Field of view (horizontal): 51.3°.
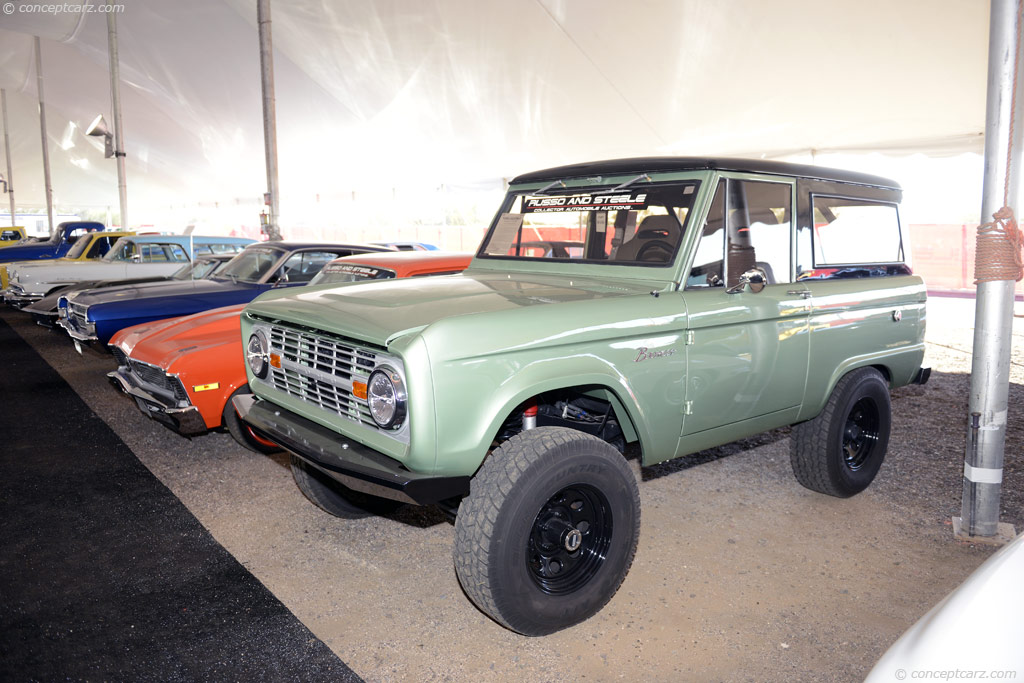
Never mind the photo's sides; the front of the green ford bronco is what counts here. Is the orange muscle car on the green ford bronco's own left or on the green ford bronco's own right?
on the green ford bronco's own right

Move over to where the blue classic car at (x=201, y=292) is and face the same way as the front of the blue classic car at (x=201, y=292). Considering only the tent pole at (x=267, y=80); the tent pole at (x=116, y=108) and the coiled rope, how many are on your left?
1

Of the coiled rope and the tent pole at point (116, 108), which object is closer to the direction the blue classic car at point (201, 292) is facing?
the coiled rope

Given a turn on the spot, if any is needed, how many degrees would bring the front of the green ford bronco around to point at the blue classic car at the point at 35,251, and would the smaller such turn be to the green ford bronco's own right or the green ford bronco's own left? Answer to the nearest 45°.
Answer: approximately 90° to the green ford bronco's own right

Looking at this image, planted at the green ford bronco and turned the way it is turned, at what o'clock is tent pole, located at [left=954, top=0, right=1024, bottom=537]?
The tent pole is roughly at 7 o'clock from the green ford bronco.

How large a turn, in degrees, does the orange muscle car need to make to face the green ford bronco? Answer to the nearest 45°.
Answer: approximately 90° to its left

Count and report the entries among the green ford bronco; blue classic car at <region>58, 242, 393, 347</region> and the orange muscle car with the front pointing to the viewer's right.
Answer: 0

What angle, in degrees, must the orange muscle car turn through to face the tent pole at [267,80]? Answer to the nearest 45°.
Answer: approximately 135° to its right

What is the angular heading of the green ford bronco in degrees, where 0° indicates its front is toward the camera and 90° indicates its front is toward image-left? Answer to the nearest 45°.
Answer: approximately 45°

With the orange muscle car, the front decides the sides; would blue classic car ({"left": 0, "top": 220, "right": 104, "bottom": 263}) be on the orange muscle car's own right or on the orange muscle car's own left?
on the orange muscle car's own right

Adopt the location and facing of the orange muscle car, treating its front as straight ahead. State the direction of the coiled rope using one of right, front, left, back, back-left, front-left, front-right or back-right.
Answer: left

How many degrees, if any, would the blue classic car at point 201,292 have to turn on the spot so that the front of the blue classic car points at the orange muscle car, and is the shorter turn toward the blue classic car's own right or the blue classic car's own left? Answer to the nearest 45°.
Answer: approximately 45° to the blue classic car's own left

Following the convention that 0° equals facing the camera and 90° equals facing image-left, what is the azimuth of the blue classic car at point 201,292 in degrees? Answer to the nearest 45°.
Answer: approximately 45°

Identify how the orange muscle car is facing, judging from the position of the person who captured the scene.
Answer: facing the viewer and to the left of the viewer
